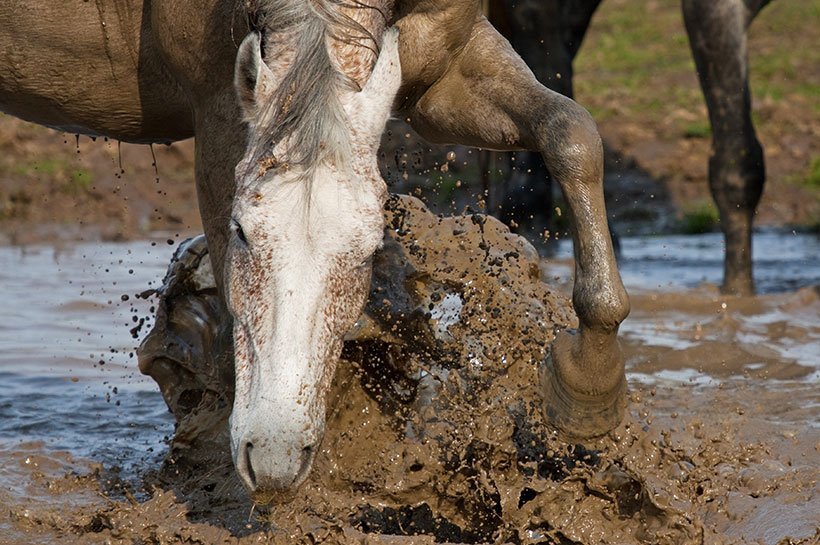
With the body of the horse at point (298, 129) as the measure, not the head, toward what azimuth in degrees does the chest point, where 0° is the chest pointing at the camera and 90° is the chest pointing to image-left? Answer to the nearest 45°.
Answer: approximately 315°

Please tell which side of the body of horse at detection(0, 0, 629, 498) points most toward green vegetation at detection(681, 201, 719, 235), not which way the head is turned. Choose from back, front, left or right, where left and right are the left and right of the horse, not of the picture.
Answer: left

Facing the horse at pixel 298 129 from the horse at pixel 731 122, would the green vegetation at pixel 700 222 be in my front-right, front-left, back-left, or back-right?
back-right

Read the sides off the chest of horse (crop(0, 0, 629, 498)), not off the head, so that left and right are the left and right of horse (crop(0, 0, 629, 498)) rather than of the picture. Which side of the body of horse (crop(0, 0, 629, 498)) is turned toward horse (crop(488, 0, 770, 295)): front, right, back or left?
left
